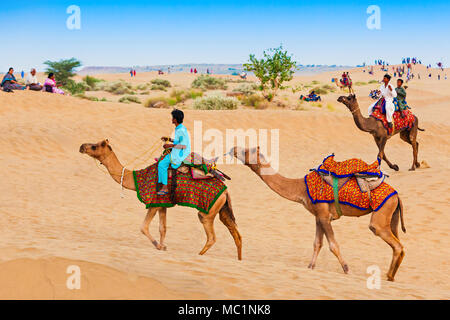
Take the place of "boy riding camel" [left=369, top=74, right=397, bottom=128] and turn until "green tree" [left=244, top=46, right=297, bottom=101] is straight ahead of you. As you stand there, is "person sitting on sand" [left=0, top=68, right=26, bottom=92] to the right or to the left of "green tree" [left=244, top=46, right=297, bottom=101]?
left

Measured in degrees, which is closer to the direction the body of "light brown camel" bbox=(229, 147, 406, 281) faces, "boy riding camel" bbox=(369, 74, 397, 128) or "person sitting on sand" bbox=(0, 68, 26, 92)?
the person sitting on sand

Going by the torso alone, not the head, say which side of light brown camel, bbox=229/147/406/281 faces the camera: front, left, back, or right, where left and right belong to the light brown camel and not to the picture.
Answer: left

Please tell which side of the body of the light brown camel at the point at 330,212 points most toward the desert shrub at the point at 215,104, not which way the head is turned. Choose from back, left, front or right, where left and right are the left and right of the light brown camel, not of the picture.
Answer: right

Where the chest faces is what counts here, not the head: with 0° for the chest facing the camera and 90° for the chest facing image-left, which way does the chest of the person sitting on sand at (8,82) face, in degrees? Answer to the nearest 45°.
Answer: approximately 270°

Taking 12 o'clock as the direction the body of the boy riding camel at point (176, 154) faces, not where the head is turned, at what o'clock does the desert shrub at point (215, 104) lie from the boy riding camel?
The desert shrub is roughly at 3 o'clock from the boy riding camel.

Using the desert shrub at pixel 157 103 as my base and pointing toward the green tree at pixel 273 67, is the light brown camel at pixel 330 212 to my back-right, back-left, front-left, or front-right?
back-right

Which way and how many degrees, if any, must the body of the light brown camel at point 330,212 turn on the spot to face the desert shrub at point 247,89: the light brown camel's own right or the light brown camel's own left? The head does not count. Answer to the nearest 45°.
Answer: approximately 90° to the light brown camel's own right

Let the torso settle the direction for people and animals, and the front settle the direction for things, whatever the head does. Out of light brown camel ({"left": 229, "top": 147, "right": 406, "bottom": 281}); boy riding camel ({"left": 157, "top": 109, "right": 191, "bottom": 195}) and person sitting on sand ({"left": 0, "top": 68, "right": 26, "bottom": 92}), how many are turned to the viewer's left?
2

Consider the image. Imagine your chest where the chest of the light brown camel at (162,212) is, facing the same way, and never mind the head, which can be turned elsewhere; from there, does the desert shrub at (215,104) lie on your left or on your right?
on your right

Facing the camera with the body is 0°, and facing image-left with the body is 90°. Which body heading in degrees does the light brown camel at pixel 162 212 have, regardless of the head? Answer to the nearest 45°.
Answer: approximately 90°

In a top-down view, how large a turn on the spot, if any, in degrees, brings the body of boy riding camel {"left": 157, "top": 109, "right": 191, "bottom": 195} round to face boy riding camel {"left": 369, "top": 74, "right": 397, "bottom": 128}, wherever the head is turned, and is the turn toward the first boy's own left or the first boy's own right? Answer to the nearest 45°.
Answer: approximately 135° to the first boy's own right

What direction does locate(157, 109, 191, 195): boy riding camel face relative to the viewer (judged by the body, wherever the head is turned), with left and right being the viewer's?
facing to the left of the viewer
